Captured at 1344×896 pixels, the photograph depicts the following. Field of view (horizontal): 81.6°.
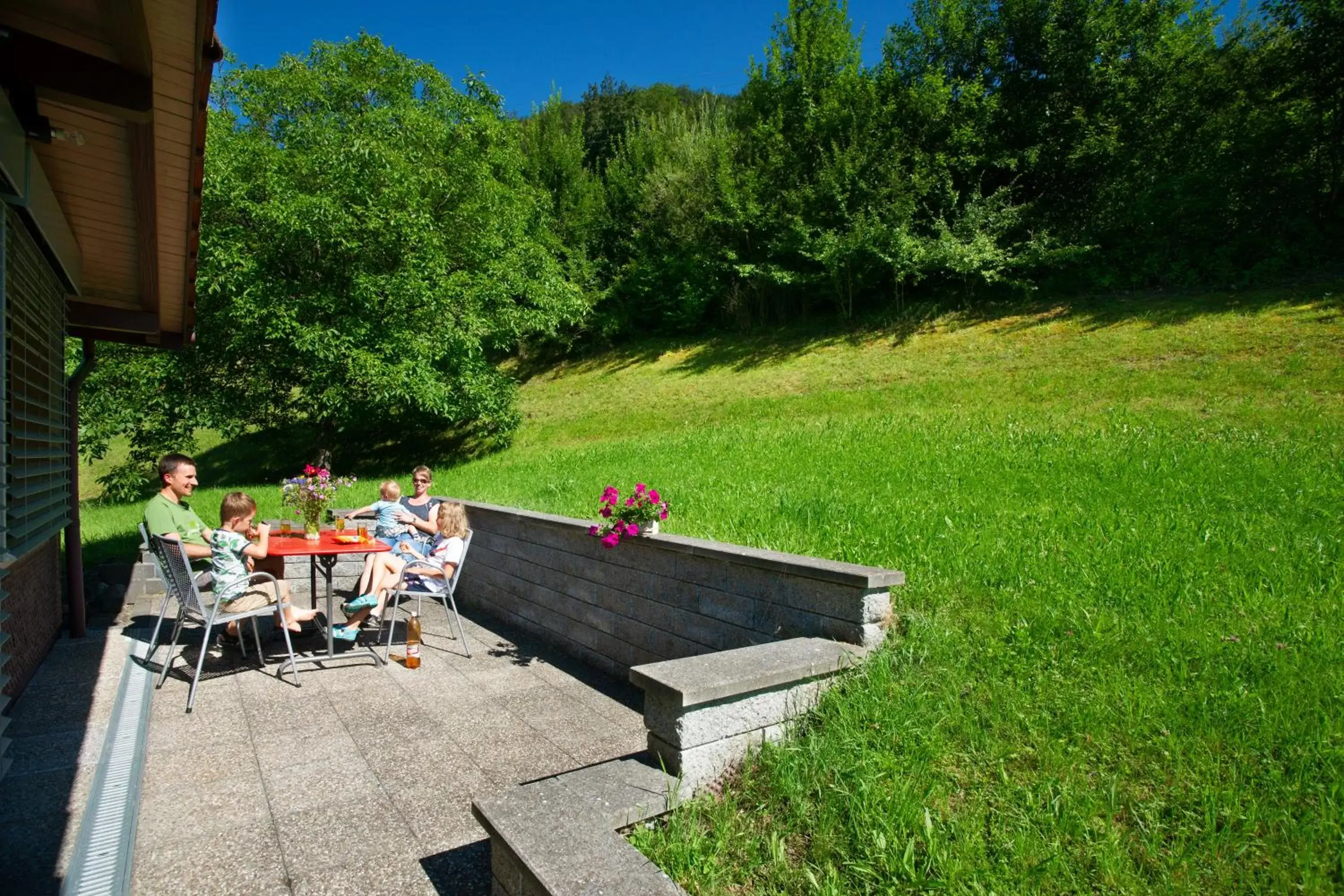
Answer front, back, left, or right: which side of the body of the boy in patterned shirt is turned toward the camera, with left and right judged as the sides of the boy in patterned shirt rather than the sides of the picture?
right

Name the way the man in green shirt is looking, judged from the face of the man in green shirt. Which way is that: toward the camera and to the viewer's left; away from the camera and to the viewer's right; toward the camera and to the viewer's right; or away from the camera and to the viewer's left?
toward the camera and to the viewer's right

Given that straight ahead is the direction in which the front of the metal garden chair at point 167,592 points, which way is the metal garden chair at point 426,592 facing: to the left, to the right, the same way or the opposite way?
the opposite way

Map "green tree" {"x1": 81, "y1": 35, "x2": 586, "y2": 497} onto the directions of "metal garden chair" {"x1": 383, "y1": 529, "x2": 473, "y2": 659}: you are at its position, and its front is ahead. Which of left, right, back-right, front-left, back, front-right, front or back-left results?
right

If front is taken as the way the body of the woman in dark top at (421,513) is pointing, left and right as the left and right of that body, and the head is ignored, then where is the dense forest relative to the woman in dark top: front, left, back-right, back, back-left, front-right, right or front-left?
back

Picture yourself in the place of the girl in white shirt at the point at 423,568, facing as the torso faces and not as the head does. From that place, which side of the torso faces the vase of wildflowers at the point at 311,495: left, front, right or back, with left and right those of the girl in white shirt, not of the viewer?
front

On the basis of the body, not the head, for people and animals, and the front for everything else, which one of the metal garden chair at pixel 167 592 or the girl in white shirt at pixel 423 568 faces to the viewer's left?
the girl in white shirt

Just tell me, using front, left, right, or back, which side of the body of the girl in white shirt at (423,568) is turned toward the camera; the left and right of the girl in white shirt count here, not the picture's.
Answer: left

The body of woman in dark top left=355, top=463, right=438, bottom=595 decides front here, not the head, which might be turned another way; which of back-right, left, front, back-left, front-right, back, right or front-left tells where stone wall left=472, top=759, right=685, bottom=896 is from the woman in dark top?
front-left

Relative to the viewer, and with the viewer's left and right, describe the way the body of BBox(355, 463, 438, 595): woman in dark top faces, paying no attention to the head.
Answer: facing the viewer and to the left of the viewer

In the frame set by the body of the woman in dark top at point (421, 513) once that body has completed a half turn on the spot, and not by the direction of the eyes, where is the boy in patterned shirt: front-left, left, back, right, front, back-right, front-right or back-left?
back

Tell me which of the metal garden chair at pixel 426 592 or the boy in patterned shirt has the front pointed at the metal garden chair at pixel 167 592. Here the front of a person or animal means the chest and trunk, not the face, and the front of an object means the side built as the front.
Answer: the metal garden chair at pixel 426 592

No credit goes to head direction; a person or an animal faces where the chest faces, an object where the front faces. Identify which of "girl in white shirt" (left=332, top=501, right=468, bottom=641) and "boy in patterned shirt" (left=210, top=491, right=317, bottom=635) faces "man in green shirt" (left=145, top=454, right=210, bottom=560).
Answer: the girl in white shirt

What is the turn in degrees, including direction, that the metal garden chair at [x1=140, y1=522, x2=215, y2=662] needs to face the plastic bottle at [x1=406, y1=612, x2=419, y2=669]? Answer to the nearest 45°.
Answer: approximately 45° to its right

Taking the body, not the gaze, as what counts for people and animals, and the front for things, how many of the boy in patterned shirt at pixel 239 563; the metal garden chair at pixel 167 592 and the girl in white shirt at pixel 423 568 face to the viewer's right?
2

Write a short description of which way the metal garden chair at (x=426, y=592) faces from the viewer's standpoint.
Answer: facing to the left of the viewer

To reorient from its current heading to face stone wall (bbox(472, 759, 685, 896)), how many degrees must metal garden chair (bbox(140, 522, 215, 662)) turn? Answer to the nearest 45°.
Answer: approximately 90° to its right

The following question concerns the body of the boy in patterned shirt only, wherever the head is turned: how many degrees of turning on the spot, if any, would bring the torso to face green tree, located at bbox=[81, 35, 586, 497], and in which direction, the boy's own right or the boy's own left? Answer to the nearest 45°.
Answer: approximately 90° to the boy's own left
